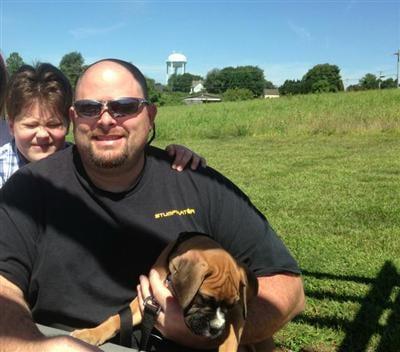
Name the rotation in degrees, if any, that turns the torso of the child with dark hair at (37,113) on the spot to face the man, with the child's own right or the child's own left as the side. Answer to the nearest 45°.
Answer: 0° — they already face them

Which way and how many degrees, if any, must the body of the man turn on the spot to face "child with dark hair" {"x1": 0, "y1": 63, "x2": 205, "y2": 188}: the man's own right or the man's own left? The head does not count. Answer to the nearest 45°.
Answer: approximately 135° to the man's own right

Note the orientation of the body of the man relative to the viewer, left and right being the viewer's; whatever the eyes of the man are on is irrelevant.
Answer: facing the viewer

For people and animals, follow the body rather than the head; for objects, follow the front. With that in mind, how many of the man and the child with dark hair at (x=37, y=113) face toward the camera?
2
